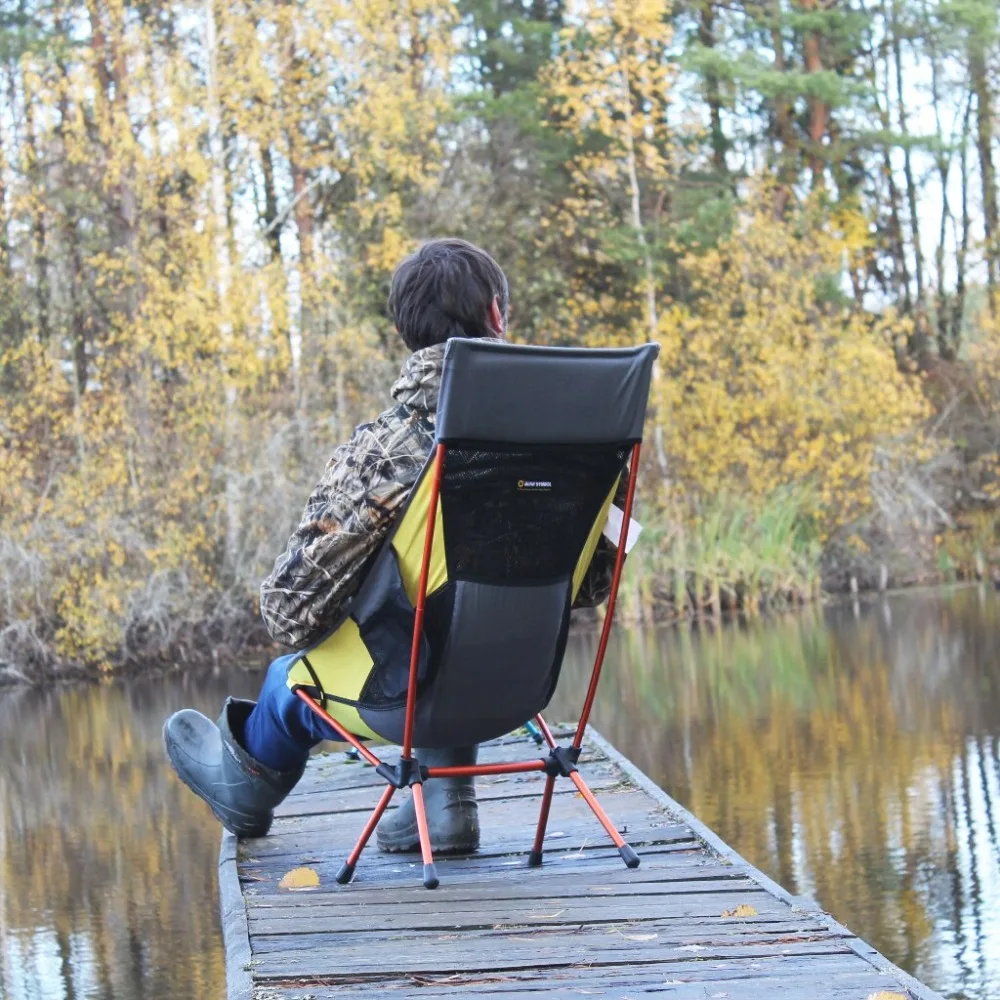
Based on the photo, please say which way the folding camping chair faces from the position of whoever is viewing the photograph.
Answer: facing away from the viewer and to the left of the viewer

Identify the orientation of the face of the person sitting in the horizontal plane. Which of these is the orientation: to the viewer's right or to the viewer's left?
to the viewer's right

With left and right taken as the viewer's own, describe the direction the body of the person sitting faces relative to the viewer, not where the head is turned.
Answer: facing away from the viewer and to the left of the viewer

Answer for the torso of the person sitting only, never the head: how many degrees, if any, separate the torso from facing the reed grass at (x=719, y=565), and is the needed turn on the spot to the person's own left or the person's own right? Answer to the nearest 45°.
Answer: approximately 45° to the person's own right

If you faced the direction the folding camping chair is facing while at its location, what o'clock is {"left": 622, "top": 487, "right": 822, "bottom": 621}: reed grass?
The reed grass is roughly at 2 o'clock from the folding camping chair.
